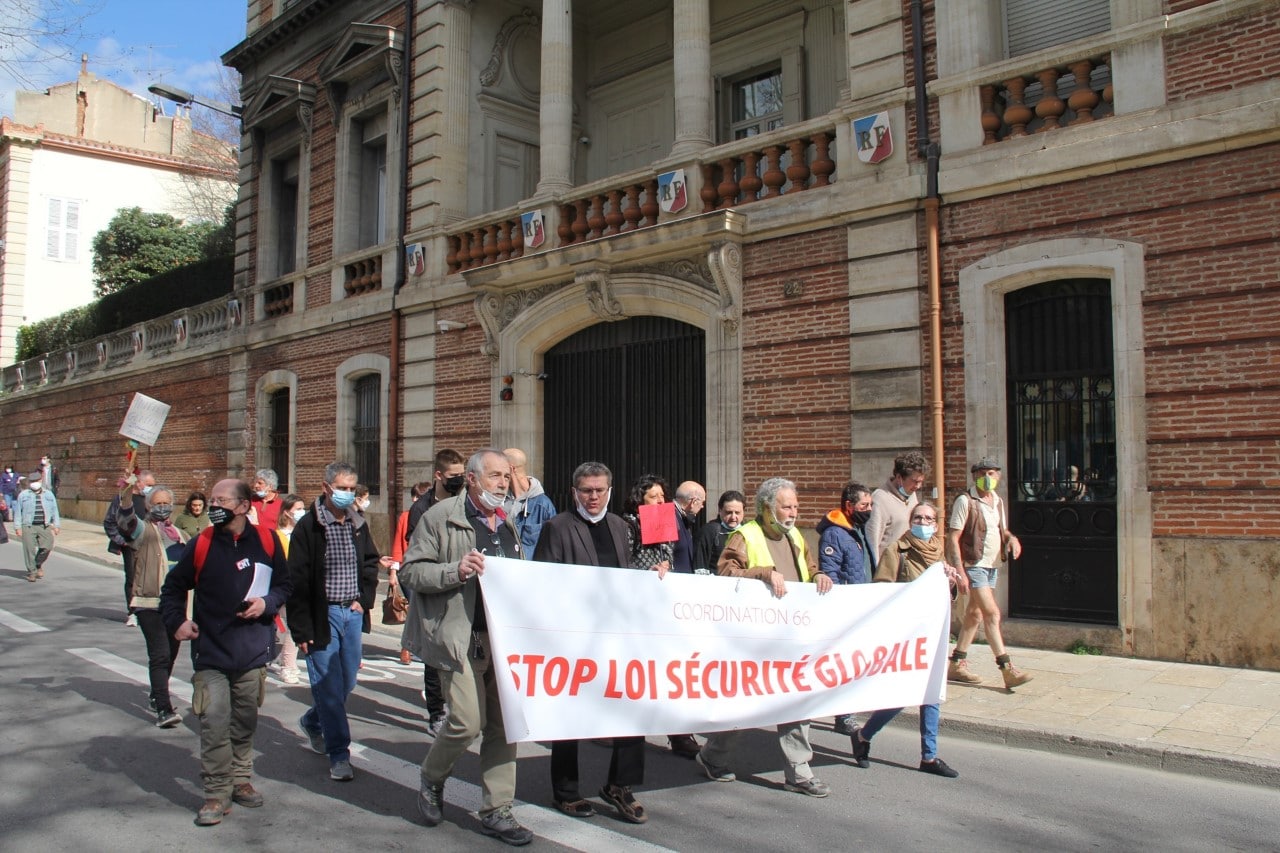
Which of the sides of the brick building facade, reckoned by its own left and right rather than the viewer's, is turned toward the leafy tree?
right

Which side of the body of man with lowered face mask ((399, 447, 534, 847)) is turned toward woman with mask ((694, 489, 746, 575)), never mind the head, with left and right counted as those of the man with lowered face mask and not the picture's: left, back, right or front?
left

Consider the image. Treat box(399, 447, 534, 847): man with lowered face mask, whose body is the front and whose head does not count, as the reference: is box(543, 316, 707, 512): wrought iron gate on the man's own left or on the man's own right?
on the man's own left

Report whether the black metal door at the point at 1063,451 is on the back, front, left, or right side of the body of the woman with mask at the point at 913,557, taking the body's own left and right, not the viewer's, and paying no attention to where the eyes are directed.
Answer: left

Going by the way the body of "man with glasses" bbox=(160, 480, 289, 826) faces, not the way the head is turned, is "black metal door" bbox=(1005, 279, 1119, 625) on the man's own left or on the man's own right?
on the man's own left

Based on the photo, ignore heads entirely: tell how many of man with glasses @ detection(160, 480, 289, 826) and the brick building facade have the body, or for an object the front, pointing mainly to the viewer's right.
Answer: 0

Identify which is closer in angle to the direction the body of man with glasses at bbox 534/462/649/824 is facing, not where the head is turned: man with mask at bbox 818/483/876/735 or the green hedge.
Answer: the man with mask

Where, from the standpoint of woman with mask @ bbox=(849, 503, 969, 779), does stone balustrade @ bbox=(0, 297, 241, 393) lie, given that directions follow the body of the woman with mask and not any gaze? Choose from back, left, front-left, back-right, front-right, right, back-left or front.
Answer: back

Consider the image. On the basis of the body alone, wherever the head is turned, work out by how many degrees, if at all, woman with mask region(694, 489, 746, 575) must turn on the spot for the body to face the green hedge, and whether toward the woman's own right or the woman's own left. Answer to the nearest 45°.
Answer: approximately 180°

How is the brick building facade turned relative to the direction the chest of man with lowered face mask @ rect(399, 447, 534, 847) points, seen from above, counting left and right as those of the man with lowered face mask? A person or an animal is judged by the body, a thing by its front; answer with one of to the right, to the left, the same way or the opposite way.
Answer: to the right

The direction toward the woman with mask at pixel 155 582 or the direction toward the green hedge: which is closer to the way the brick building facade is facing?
the woman with mask

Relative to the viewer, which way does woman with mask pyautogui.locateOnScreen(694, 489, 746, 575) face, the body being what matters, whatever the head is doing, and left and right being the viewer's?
facing the viewer and to the right of the viewer
